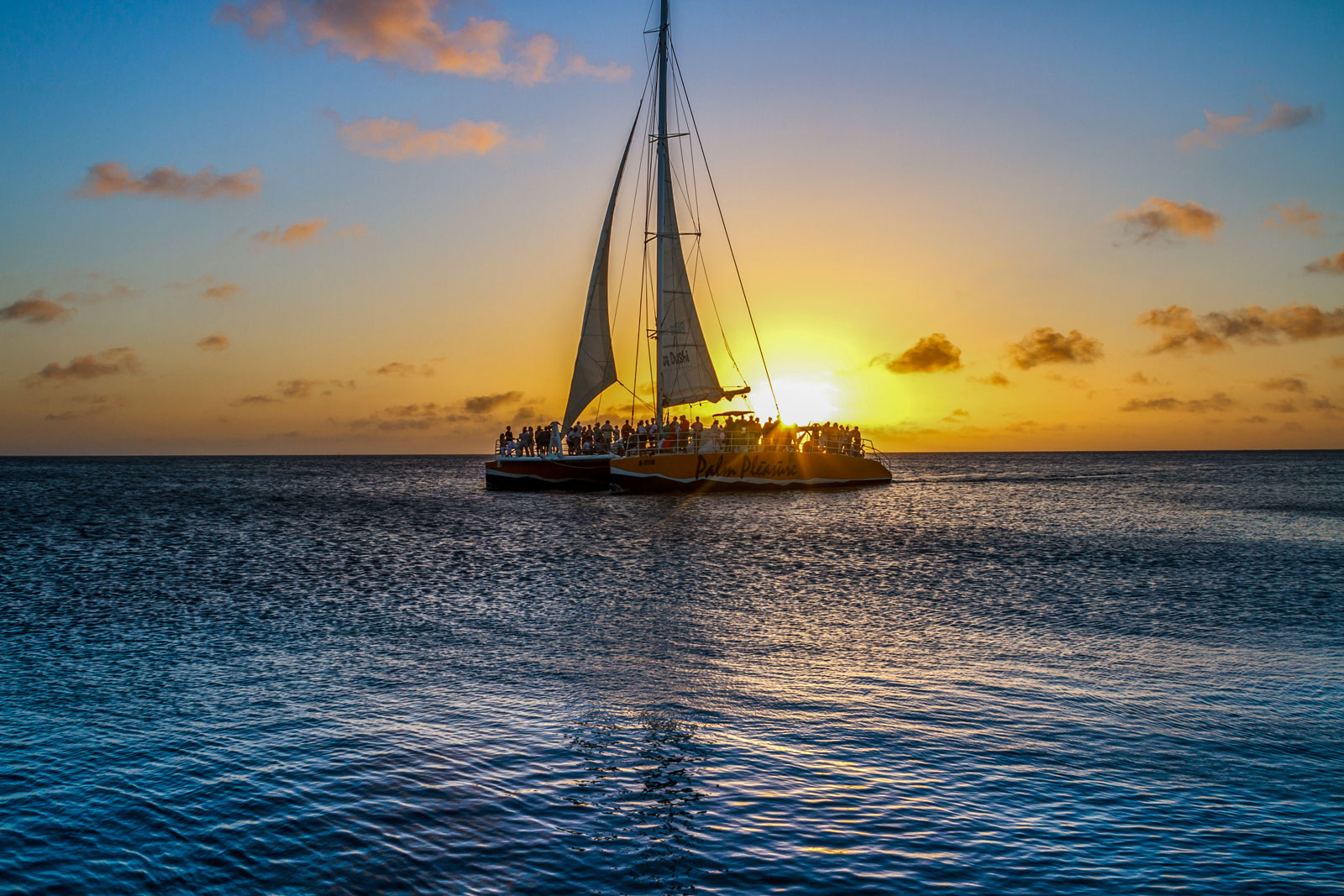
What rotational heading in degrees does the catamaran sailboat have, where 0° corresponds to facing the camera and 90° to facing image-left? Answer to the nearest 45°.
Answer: approximately 45°
